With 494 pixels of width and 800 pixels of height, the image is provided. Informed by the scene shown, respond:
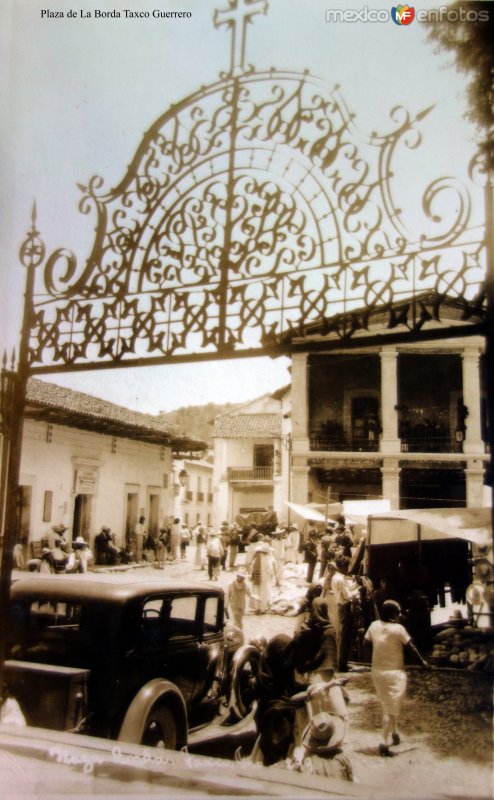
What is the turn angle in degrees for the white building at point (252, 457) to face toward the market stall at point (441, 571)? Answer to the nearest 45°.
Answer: approximately 45° to its left

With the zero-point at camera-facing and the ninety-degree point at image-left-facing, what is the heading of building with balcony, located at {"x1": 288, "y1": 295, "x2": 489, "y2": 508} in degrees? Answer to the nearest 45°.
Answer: approximately 0°

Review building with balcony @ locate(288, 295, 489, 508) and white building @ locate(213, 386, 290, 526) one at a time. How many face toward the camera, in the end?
2

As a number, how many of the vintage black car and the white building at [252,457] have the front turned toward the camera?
1

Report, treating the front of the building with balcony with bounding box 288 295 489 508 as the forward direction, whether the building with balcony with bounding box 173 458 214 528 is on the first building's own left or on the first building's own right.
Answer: on the first building's own right

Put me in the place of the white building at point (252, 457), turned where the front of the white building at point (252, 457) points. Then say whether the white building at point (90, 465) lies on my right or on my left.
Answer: on my right

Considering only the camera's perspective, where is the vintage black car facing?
facing away from the viewer and to the right of the viewer

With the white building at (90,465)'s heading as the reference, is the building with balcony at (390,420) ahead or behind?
ahead

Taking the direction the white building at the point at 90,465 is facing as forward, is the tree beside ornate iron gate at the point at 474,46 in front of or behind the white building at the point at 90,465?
in front

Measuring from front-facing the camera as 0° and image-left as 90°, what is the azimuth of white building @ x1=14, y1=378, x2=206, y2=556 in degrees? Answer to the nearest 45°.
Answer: approximately 315°
